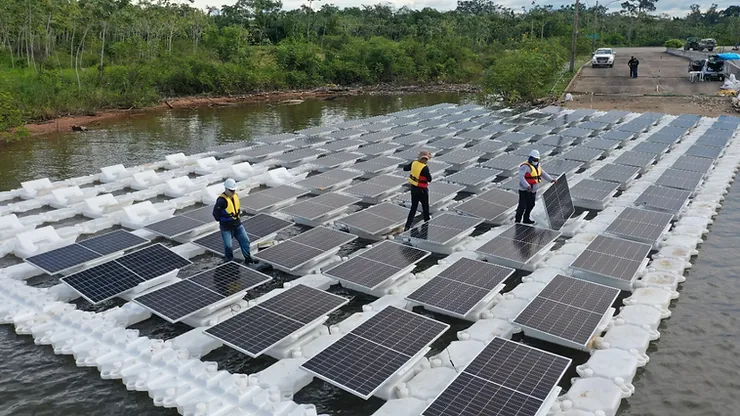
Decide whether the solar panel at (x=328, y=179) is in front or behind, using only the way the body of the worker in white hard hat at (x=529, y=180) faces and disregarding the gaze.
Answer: behind

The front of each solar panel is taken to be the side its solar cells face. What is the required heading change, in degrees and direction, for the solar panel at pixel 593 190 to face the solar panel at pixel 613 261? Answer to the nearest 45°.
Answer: approximately 45° to its left

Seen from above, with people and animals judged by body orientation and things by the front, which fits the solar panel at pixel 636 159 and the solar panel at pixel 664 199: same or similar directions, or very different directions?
same or similar directions

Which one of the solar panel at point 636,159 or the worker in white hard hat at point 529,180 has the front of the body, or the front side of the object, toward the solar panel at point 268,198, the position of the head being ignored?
the solar panel at point 636,159

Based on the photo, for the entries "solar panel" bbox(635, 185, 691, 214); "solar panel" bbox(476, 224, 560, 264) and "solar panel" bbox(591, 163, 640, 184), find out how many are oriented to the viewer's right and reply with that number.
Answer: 0

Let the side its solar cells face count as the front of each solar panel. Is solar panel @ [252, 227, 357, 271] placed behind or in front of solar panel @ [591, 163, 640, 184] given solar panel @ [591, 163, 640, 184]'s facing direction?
in front

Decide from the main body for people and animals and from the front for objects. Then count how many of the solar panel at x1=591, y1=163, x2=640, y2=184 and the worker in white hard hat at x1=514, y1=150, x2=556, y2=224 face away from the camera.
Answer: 0

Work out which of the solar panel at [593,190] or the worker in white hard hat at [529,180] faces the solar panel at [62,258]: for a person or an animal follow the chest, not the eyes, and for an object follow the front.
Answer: the solar panel at [593,190]

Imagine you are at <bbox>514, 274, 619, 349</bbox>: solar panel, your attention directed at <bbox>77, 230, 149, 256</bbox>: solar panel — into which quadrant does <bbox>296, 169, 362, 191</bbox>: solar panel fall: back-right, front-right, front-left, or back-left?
front-right

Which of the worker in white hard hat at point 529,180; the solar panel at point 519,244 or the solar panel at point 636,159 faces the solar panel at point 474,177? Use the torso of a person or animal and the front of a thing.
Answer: the solar panel at point 636,159

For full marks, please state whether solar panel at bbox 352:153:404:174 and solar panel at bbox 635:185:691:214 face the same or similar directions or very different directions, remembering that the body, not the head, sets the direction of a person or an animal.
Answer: same or similar directions

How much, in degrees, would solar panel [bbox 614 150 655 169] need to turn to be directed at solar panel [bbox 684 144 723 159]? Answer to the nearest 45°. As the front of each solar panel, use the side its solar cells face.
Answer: approximately 180°

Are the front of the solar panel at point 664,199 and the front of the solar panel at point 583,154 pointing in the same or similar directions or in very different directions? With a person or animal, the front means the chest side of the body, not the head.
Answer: same or similar directions

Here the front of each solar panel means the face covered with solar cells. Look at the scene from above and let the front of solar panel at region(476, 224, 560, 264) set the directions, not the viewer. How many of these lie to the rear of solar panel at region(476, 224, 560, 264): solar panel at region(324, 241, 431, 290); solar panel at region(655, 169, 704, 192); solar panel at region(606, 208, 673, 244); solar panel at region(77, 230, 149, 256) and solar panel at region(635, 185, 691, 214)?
3
